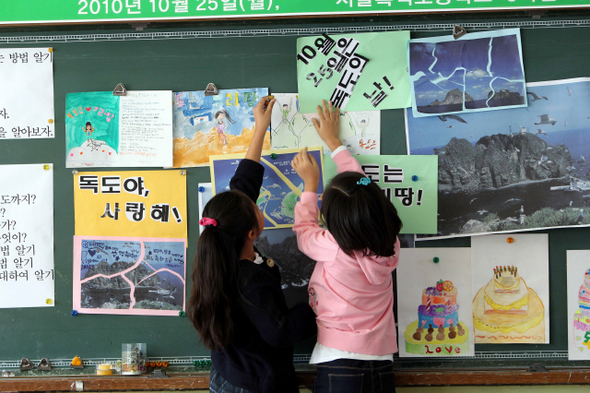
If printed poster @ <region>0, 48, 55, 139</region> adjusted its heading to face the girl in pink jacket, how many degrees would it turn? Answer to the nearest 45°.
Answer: approximately 45° to its left

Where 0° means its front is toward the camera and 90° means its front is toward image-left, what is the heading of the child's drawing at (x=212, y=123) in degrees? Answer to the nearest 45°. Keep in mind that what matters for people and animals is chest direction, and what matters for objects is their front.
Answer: approximately 0°

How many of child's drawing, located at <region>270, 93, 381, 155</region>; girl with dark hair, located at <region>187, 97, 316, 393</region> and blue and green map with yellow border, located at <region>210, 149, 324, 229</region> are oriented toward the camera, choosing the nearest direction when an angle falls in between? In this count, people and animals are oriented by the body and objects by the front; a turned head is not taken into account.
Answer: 2
